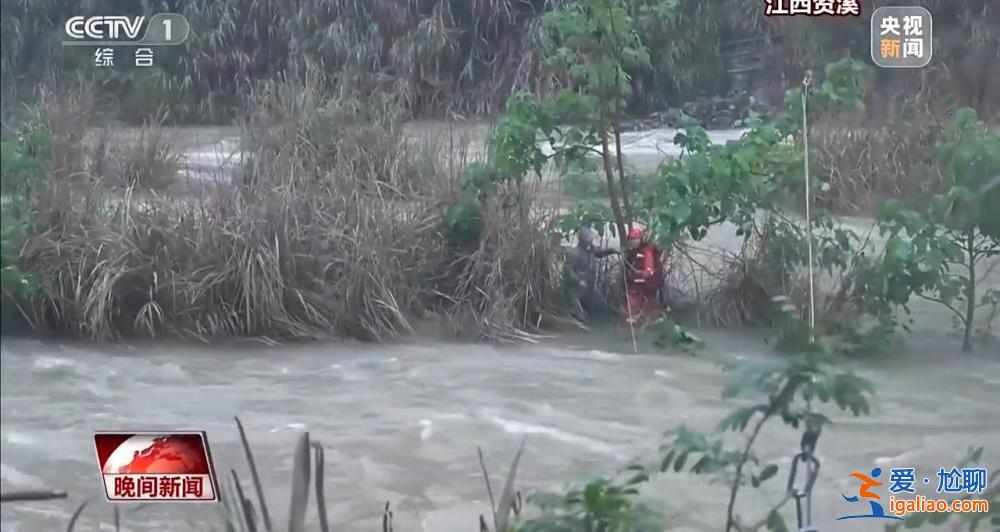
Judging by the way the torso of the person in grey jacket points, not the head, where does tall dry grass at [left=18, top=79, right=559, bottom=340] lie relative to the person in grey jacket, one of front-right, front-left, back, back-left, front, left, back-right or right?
back-right

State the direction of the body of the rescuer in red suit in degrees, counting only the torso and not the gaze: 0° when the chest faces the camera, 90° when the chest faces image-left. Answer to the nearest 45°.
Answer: approximately 45°

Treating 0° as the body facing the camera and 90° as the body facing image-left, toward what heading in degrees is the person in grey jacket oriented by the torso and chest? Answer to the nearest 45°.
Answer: approximately 315°

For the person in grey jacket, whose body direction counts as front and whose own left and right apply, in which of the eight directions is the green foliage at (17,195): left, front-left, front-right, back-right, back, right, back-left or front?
back-right

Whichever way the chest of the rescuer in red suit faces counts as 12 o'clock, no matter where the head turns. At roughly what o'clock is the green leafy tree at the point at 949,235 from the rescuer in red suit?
The green leafy tree is roughly at 7 o'clock from the rescuer in red suit.
